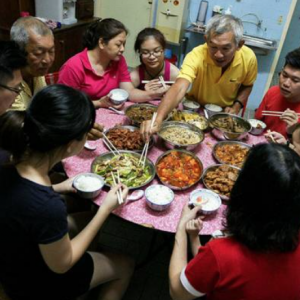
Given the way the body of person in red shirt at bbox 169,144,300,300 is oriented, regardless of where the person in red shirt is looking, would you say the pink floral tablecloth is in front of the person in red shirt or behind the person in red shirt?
in front

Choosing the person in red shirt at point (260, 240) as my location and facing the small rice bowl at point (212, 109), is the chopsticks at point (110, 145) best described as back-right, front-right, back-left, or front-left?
front-left

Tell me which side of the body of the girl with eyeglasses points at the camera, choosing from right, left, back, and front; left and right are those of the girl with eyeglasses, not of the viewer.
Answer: front

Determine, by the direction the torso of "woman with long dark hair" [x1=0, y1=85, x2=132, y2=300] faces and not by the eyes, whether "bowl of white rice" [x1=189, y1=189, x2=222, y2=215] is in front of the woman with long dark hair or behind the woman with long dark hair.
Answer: in front

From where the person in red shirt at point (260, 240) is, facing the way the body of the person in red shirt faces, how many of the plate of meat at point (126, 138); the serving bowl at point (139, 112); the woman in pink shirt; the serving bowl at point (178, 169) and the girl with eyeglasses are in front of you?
5

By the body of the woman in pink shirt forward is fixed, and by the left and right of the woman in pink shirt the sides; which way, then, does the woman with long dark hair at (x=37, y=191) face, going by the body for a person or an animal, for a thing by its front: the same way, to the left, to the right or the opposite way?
to the left

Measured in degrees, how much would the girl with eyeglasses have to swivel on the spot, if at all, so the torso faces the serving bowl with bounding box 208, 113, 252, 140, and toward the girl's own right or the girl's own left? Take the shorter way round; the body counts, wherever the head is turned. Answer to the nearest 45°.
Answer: approximately 45° to the girl's own left

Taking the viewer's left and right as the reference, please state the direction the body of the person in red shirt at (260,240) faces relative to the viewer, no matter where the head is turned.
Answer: facing away from the viewer and to the left of the viewer

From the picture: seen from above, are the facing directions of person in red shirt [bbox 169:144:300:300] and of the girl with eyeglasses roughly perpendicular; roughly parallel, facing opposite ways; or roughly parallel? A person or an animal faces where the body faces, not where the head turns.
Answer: roughly parallel, facing opposite ways

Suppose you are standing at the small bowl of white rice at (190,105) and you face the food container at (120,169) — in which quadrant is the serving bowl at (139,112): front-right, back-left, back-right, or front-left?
front-right

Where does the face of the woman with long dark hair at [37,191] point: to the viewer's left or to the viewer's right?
to the viewer's right

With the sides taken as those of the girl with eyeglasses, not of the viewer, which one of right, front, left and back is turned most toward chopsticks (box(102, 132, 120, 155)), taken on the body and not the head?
front

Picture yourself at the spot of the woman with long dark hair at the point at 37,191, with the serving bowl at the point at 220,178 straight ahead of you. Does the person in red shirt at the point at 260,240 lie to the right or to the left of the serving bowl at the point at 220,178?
right

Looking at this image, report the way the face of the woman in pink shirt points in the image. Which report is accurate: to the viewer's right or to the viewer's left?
to the viewer's right

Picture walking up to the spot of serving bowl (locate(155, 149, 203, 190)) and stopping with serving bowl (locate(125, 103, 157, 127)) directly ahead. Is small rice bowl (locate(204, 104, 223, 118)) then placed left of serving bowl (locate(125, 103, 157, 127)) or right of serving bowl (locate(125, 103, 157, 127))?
right

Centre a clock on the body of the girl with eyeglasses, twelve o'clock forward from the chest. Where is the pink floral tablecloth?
The pink floral tablecloth is roughly at 12 o'clock from the girl with eyeglasses.

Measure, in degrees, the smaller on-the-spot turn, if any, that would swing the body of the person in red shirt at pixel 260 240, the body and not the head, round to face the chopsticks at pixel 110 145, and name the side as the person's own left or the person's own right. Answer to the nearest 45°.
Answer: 0° — they already face it

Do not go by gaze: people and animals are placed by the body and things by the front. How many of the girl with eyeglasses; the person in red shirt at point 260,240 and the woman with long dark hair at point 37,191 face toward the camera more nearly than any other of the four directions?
1
